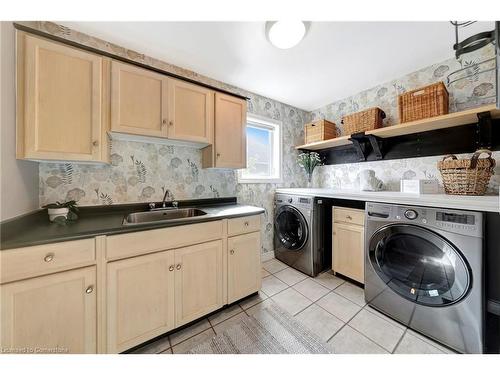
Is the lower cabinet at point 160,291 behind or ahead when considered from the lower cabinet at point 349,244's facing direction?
ahead

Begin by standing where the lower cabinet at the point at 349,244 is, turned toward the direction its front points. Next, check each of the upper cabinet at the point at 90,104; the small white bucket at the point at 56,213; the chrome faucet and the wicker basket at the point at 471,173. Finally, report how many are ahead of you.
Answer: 3

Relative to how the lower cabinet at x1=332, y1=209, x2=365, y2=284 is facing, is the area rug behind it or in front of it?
in front

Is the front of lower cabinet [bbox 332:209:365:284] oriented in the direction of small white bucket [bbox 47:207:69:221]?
yes

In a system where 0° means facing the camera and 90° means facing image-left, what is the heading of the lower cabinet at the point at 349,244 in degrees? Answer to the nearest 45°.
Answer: approximately 45°

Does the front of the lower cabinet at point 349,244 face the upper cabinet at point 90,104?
yes

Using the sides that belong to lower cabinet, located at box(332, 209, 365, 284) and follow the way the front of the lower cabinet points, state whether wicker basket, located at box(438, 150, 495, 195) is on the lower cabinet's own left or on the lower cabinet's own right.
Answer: on the lower cabinet's own left

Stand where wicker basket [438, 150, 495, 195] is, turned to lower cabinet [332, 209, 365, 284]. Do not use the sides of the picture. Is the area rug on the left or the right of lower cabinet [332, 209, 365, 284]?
left

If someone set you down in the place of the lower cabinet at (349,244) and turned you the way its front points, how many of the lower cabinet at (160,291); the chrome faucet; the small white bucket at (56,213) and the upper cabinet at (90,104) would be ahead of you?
4
